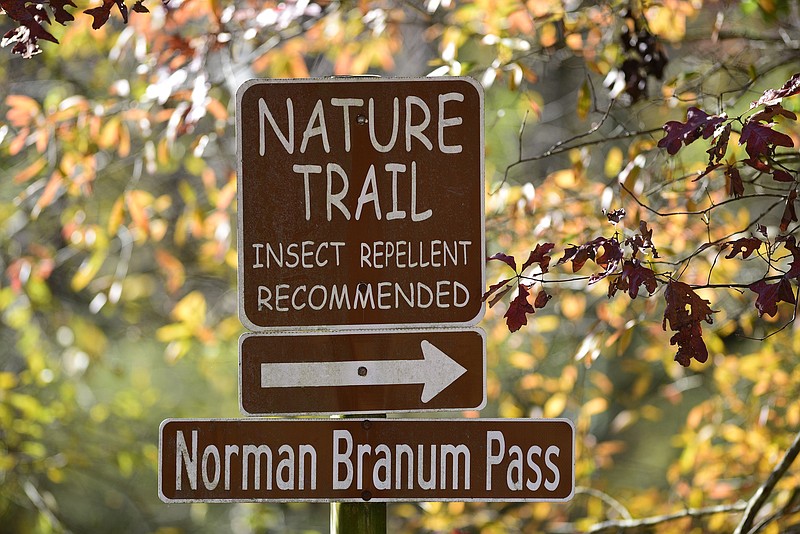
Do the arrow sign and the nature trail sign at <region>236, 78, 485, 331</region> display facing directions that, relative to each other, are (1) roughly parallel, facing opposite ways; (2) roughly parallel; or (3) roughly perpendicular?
roughly parallel

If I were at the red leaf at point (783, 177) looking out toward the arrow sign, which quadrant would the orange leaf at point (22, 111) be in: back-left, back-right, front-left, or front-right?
front-right

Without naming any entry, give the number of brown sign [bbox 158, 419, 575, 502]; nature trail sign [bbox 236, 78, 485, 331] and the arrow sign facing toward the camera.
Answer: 3

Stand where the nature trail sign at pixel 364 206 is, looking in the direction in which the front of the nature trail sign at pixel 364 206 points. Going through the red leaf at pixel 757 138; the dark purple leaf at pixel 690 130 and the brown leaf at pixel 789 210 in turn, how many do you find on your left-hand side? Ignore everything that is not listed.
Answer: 3

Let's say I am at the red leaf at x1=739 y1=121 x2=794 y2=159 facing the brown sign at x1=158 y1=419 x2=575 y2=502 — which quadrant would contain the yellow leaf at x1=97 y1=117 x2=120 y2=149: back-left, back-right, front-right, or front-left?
front-right

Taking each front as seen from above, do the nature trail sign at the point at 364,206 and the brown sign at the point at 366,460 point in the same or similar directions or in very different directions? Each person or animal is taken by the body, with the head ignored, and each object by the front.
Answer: same or similar directions

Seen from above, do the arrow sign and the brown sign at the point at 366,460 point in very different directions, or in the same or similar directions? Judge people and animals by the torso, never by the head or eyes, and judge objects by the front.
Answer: same or similar directions

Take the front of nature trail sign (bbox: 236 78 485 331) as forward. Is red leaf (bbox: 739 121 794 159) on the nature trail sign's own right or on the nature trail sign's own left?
on the nature trail sign's own left

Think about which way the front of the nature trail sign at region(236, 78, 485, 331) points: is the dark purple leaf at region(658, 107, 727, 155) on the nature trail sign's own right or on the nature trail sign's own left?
on the nature trail sign's own left

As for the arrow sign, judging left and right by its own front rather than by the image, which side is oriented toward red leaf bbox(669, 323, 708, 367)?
left

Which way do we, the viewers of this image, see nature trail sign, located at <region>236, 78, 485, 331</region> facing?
facing the viewer

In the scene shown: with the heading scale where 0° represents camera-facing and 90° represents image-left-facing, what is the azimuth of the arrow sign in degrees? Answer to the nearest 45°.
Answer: approximately 0°

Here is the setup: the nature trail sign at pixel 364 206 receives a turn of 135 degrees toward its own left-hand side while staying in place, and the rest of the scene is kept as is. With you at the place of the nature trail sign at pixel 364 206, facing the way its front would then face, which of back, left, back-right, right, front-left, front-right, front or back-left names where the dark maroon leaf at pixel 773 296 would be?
front-right

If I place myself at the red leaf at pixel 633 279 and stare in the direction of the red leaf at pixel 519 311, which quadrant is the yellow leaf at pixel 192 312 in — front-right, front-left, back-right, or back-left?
front-right

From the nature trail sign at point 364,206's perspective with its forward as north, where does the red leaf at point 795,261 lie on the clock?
The red leaf is roughly at 9 o'clock from the nature trail sign.

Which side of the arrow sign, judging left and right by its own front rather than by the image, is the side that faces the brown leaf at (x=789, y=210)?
left
